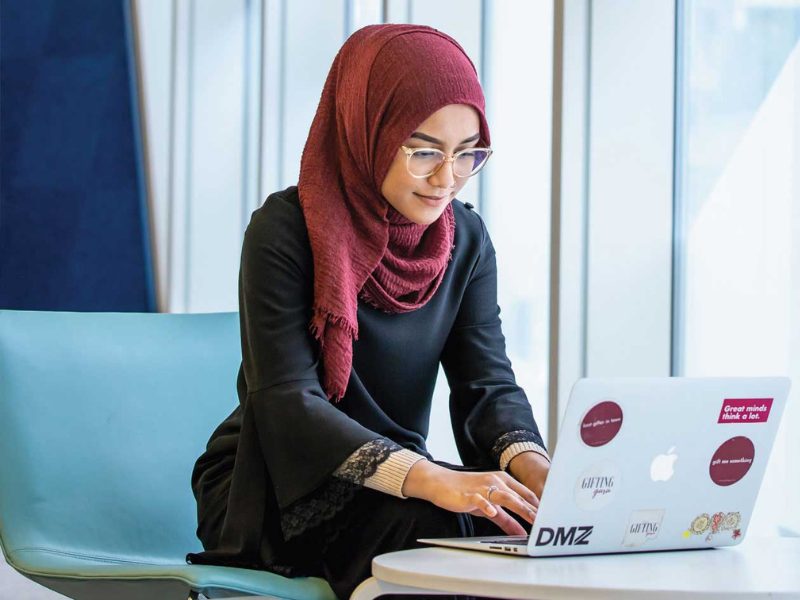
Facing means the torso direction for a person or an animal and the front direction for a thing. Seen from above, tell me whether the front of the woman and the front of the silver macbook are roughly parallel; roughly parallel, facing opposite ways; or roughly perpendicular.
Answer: roughly parallel, facing opposite ways

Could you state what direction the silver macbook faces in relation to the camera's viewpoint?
facing away from the viewer and to the left of the viewer

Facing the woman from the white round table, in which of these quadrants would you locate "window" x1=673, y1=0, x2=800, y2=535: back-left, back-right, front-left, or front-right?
front-right

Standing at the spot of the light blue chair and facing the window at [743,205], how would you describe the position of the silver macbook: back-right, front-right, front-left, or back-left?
front-right

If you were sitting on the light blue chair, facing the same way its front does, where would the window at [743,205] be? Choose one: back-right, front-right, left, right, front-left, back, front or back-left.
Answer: front-left

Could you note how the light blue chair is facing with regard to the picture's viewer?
facing the viewer and to the right of the viewer

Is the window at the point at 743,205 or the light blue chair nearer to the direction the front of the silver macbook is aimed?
the light blue chair

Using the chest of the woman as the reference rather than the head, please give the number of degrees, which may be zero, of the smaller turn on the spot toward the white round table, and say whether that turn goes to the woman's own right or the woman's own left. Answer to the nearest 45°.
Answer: approximately 45° to the woman's own right

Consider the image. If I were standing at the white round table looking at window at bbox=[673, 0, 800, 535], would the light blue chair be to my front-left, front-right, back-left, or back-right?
front-left

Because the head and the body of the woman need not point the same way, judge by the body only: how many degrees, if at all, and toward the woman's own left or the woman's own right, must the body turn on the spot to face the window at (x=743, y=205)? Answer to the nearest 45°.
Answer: approximately 90° to the woman's own left

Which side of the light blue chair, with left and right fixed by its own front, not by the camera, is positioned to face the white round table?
front

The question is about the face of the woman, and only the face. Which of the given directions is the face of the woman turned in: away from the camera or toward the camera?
toward the camera
